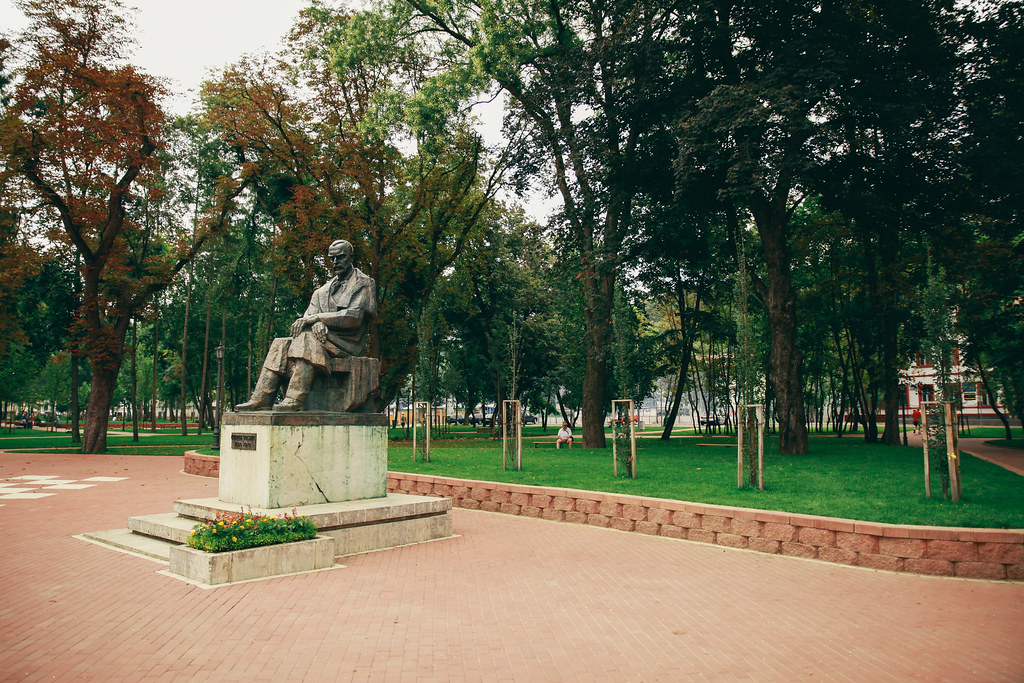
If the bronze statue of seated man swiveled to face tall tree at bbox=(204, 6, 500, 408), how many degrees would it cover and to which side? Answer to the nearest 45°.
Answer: approximately 135° to its right

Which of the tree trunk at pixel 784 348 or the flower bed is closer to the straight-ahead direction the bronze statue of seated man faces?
the flower bed

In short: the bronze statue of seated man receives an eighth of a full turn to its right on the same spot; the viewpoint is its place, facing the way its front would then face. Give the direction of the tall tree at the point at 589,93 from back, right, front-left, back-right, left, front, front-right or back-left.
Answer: back-right

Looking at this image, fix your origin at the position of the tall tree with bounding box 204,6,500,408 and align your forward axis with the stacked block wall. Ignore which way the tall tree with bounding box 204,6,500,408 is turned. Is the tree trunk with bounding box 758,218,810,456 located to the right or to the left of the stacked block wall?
left

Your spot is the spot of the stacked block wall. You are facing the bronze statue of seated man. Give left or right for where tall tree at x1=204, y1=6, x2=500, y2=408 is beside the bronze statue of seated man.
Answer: right

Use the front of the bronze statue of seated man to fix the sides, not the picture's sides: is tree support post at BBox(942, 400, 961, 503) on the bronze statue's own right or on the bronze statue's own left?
on the bronze statue's own left

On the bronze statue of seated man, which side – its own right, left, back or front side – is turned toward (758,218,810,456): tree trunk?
back

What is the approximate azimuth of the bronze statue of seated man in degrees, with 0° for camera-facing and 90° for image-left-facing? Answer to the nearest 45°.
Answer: approximately 45°

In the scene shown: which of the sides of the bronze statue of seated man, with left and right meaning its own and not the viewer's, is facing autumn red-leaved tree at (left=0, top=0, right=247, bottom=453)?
right

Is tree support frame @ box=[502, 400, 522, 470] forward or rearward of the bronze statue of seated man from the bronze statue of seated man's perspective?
rearward
